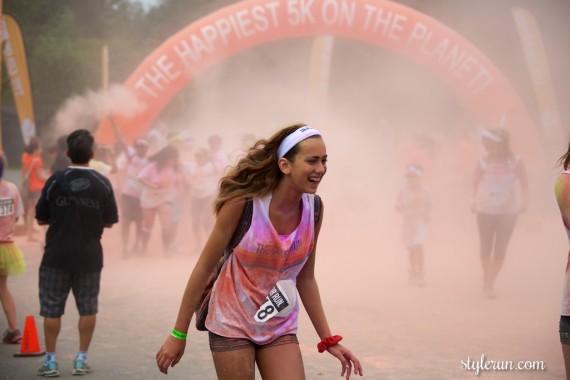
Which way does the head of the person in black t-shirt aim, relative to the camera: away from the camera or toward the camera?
away from the camera

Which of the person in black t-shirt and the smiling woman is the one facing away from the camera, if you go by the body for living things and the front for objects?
the person in black t-shirt

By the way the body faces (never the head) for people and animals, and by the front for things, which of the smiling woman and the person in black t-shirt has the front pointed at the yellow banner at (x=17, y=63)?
the person in black t-shirt

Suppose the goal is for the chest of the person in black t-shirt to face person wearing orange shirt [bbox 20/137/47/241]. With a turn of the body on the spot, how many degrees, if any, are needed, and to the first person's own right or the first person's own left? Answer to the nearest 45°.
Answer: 0° — they already face them

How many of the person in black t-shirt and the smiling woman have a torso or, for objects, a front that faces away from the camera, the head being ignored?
1

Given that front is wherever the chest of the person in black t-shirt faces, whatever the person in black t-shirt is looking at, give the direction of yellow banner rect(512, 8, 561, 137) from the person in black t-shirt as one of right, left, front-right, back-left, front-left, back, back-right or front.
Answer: front-right

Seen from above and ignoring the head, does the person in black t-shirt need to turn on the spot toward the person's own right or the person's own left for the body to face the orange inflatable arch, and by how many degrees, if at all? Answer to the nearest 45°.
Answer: approximately 45° to the person's own right

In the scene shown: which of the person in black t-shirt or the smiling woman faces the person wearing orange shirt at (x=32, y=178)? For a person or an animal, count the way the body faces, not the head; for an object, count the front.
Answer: the person in black t-shirt

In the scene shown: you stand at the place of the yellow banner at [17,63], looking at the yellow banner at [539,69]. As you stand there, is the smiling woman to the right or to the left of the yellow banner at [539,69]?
right

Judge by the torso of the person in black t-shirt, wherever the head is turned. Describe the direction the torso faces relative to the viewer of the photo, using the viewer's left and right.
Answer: facing away from the viewer

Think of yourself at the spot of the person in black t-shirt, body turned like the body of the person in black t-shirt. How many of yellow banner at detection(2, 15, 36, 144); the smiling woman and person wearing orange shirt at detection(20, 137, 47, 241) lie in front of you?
2

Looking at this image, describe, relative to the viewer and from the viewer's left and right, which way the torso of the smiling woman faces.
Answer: facing the viewer and to the right of the viewer
